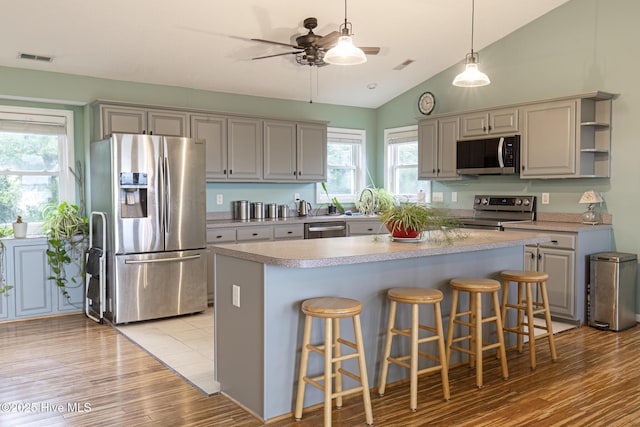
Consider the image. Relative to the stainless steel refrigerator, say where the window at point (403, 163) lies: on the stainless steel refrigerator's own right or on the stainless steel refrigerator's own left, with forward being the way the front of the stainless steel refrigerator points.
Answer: on the stainless steel refrigerator's own left

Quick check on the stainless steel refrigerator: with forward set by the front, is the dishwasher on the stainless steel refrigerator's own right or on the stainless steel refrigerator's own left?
on the stainless steel refrigerator's own left

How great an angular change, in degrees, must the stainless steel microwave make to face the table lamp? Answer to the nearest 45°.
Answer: approximately 135° to its left

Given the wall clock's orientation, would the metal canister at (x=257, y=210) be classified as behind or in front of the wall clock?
in front

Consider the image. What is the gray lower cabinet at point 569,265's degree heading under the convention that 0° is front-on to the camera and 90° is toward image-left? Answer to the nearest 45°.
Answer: approximately 45°

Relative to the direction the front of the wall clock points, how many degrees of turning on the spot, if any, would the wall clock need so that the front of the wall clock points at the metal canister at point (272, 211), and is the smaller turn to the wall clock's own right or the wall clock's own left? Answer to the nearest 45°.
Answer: approximately 45° to the wall clock's own right

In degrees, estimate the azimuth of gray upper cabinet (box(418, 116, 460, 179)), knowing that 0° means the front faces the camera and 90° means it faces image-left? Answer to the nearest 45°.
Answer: approximately 45°

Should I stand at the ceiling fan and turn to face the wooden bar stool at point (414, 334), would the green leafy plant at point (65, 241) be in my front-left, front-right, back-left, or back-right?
back-right

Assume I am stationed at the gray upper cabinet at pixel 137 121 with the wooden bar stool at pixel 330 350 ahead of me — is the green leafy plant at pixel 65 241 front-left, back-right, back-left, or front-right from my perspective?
back-right

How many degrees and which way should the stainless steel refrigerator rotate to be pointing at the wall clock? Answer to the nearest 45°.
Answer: approximately 45° to its left

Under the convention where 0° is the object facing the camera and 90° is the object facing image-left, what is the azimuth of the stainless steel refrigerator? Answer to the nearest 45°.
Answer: approximately 315°

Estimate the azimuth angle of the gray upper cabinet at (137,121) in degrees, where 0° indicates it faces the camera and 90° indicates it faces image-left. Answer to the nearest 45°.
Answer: approximately 315°

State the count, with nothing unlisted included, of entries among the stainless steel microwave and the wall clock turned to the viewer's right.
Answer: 0
